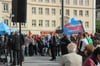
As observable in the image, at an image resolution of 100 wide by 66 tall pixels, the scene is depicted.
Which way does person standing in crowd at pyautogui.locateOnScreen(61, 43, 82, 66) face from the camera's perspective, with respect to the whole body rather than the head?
away from the camera

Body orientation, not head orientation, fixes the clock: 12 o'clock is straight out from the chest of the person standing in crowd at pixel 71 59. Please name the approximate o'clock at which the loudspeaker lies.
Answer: The loudspeaker is roughly at 11 o'clock from the person standing in crowd.

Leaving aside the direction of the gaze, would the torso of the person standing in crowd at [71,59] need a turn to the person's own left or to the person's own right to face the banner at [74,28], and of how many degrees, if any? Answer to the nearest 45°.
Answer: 0° — they already face it
